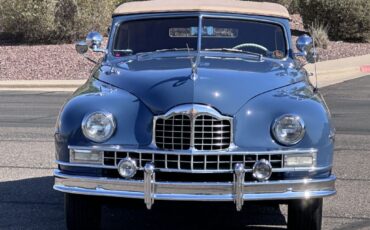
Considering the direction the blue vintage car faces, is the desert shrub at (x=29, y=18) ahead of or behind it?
behind

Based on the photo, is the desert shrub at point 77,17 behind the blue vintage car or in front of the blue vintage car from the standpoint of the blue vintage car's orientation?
behind

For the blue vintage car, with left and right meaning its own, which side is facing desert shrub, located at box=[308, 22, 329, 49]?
back

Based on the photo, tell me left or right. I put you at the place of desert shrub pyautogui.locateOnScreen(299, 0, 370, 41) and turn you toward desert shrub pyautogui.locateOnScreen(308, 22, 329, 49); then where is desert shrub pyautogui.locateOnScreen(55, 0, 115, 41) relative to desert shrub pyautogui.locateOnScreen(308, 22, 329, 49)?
right

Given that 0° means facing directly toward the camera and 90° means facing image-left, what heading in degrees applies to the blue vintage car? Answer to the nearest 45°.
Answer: approximately 0°

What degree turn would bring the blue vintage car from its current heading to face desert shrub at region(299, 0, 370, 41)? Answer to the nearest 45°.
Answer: approximately 180°
